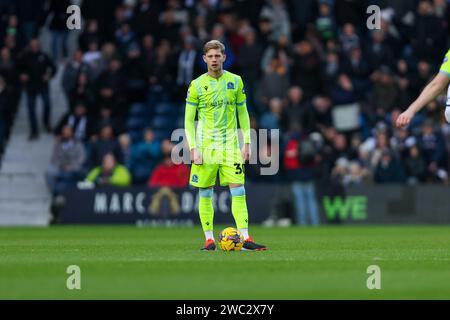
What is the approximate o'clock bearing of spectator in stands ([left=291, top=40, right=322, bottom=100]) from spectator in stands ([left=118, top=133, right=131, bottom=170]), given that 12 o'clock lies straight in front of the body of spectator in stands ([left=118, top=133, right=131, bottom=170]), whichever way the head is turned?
spectator in stands ([left=291, top=40, right=322, bottom=100]) is roughly at 9 o'clock from spectator in stands ([left=118, top=133, right=131, bottom=170]).

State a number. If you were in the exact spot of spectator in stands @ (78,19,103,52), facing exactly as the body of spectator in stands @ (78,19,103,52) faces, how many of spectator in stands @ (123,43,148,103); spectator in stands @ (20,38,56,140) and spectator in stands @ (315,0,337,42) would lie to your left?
2

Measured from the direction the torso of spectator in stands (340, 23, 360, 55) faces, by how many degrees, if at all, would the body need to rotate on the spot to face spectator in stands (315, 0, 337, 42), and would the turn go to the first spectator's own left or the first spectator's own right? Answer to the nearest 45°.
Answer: approximately 135° to the first spectator's own right

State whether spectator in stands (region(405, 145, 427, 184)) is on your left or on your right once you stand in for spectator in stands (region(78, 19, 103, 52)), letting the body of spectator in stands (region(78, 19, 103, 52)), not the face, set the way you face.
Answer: on your left

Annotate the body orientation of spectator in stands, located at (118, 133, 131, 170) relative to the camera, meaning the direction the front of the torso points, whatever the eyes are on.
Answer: toward the camera

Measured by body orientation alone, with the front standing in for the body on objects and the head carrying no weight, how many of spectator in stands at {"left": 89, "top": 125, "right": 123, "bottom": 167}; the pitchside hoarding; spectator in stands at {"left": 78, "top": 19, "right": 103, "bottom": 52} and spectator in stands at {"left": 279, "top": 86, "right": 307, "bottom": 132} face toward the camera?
4

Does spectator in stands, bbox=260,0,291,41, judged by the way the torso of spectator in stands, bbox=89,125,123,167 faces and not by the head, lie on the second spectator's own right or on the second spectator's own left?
on the second spectator's own left

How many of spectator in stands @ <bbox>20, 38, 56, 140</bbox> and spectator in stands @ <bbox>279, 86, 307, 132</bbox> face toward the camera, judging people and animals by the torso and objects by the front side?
2
